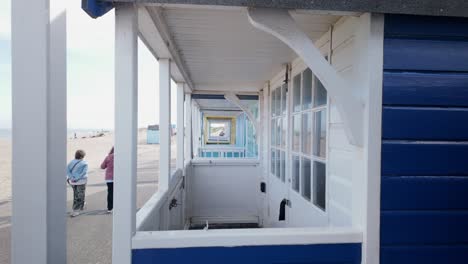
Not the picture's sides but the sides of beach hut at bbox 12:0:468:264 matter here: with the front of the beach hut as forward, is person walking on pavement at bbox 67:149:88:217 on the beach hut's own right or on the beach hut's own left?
on the beach hut's own right

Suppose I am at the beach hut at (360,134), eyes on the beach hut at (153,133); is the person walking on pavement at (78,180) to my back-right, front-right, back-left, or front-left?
front-left

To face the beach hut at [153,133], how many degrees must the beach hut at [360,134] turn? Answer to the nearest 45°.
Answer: approximately 90° to its right

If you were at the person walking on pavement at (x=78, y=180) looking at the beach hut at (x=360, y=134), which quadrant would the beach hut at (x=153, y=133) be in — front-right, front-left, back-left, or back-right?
back-left

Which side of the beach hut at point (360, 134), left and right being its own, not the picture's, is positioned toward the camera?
left
